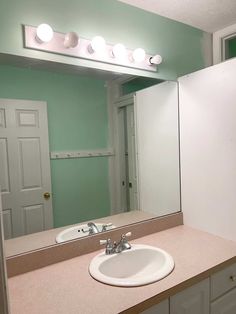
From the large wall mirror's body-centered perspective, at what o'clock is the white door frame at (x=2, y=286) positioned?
The white door frame is roughly at 2 o'clock from the large wall mirror.

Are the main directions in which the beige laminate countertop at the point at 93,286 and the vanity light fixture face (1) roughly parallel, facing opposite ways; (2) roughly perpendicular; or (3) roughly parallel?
roughly parallel

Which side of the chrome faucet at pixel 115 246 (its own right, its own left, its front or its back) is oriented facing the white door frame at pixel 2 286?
right

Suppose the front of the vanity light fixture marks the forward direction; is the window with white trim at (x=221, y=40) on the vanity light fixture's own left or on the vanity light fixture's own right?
on the vanity light fixture's own left

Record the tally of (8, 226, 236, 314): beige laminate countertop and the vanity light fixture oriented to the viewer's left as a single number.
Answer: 0

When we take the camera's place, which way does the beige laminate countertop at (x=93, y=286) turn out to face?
facing the viewer and to the right of the viewer
